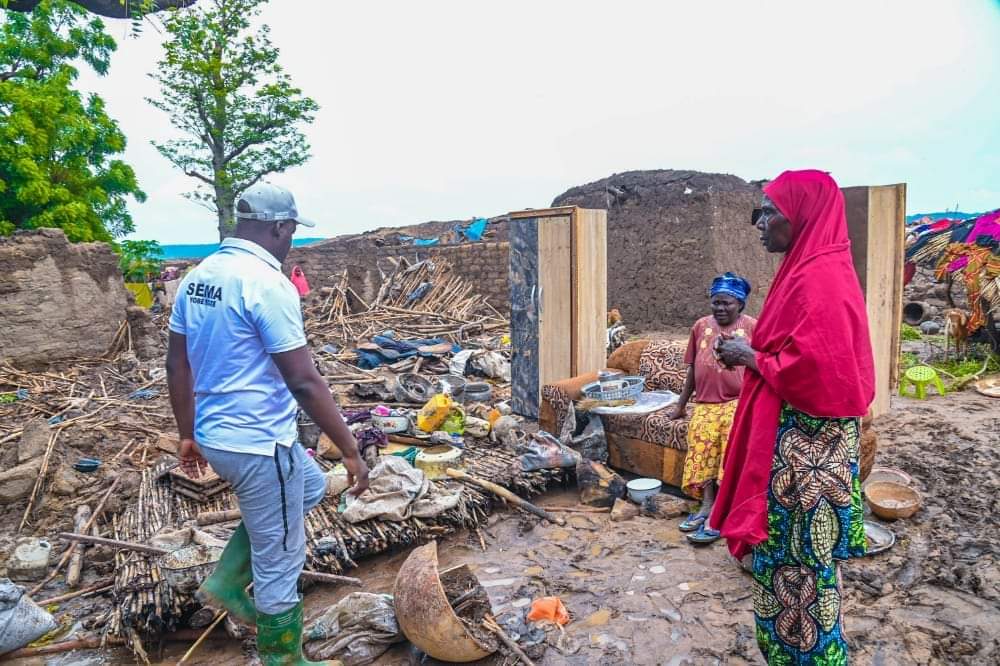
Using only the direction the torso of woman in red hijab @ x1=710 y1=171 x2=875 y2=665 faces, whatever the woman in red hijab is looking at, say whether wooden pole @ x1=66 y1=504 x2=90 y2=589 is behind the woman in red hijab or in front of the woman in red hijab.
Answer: in front

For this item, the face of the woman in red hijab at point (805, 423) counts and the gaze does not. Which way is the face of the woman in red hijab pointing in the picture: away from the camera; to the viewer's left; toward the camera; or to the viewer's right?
to the viewer's left

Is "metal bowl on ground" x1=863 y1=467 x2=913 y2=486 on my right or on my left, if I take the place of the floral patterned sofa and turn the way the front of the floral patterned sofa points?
on my left

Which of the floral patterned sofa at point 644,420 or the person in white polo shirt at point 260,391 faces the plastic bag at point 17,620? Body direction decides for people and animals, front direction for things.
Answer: the floral patterned sofa

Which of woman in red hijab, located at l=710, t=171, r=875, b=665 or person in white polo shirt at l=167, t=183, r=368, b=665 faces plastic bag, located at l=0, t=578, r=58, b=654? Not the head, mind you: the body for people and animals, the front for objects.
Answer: the woman in red hijab

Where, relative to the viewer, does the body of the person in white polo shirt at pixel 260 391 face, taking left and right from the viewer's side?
facing away from the viewer and to the right of the viewer

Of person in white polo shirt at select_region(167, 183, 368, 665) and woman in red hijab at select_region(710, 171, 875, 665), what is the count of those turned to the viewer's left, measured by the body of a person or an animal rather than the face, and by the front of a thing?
1

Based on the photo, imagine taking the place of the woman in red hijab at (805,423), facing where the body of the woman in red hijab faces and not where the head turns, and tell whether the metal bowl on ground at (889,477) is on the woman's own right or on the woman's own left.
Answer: on the woman's own right

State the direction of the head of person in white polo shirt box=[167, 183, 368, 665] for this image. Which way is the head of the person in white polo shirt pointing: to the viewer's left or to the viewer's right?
to the viewer's right

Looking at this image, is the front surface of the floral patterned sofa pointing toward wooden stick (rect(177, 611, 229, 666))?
yes

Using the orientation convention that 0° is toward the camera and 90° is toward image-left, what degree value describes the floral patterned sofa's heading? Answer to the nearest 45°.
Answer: approximately 45°

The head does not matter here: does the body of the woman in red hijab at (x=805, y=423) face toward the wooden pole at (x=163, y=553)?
yes

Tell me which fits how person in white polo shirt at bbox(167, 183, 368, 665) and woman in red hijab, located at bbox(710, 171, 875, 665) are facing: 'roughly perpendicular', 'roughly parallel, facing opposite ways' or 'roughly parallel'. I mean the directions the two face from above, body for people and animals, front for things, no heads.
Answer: roughly perpendicular

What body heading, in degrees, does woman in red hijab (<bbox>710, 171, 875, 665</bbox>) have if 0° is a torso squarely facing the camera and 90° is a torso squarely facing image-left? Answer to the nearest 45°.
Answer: approximately 90°
